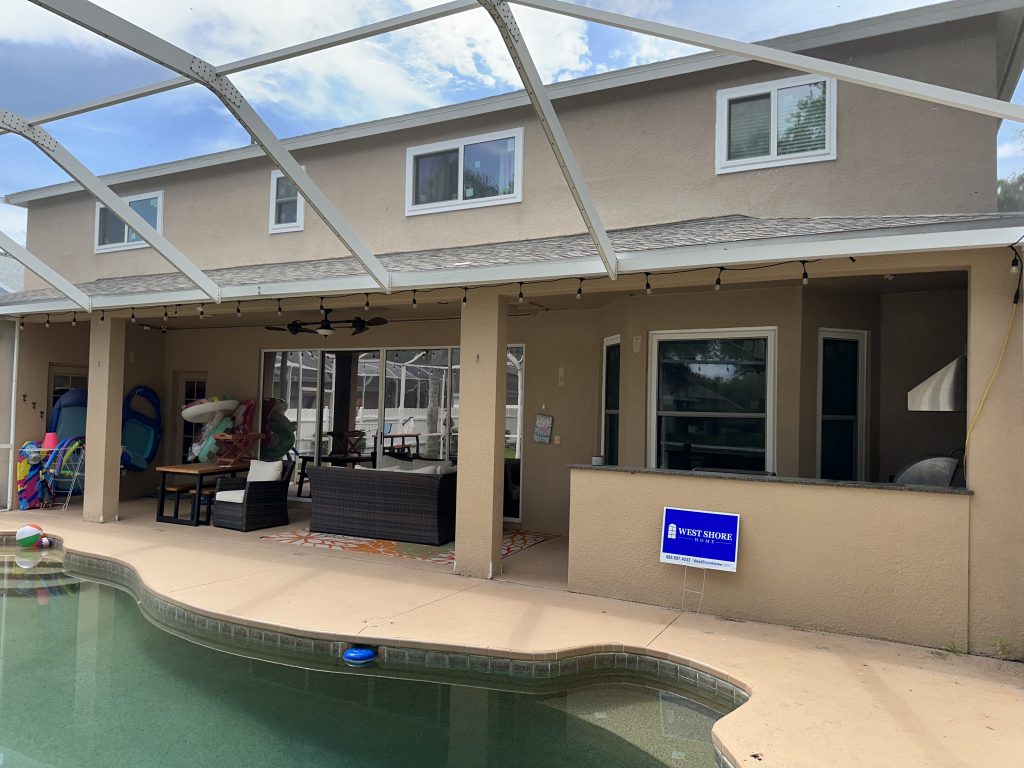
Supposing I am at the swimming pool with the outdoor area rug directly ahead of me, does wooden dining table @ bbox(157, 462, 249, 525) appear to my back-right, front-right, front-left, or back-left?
front-left

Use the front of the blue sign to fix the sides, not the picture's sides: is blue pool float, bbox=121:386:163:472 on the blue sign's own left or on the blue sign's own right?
on the blue sign's own right

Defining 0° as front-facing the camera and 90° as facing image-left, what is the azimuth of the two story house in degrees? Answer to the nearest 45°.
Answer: approximately 225°

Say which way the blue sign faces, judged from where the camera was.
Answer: facing the viewer
